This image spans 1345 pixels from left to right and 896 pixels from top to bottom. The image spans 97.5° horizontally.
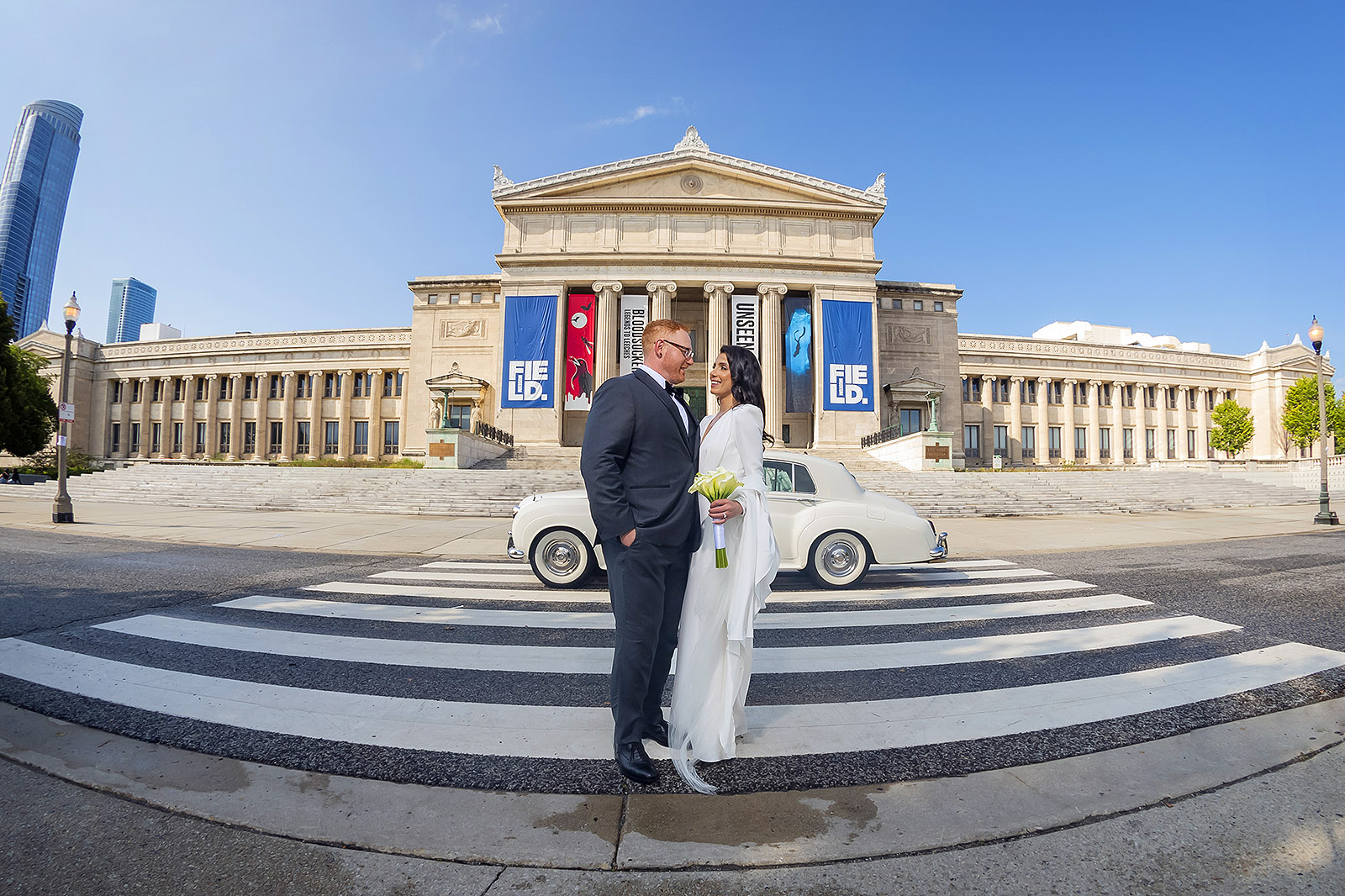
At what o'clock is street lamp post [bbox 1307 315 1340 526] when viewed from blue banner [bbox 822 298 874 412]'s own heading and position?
The street lamp post is roughly at 11 o'clock from the blue banner.

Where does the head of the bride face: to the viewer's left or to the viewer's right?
to the viewer's left

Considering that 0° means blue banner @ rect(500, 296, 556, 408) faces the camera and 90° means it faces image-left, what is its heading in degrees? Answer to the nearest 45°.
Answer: approximately 0°

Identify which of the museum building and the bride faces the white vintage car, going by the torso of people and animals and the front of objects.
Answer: the museum building

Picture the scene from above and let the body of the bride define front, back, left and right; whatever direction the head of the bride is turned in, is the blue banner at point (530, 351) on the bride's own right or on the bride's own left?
on the bride's own right

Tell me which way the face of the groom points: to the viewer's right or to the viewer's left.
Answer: to the viewer's right

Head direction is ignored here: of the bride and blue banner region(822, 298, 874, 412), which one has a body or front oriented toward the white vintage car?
the blue banner
